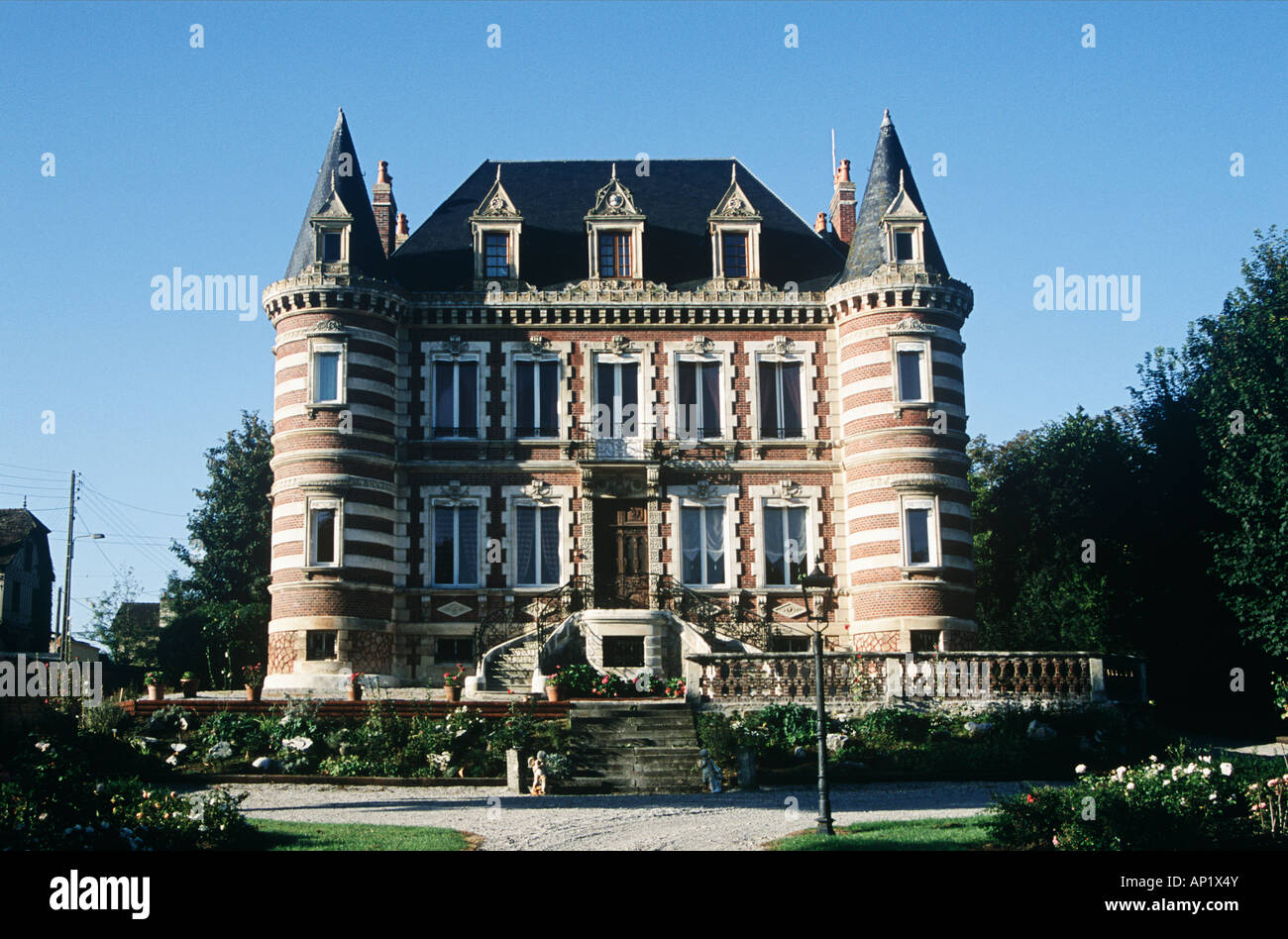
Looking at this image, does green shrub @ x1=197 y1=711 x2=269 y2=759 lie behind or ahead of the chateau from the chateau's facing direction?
ahead

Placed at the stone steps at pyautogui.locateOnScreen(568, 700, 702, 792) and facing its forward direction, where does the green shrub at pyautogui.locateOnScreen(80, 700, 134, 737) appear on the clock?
The green shrub is roughly at 3 o'clock from the stone steps.

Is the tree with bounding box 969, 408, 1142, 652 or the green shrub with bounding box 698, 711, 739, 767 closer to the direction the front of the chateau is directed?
the green shrub

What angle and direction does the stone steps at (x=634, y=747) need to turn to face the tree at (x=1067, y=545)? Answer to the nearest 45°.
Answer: approximately 135° to its left

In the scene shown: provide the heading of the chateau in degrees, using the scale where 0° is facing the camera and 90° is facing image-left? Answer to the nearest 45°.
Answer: approximately 0°

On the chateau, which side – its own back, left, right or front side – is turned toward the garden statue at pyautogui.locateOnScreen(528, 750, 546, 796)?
front

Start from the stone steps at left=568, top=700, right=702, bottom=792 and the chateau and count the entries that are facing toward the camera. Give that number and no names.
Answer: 2

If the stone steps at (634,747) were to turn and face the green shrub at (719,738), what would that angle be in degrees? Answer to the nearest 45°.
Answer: approximately 90° to its left

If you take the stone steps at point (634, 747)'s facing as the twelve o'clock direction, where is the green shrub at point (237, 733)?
The green shrub is roughly at 3 o'clock from the stone steps.
